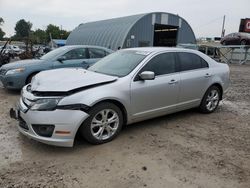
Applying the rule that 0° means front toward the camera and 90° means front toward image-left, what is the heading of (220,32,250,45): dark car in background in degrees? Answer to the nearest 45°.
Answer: approximately 90°

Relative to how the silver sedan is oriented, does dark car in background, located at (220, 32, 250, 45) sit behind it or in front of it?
behind

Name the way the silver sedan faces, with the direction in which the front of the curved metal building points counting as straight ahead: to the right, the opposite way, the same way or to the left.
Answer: to the right

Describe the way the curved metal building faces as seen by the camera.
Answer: facing the viewer and to the right of the viewer

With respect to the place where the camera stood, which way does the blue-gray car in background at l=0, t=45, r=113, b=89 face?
facing the viewer and to the left of the viewer

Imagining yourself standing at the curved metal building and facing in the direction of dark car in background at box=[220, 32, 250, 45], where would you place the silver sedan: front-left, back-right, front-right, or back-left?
back-right

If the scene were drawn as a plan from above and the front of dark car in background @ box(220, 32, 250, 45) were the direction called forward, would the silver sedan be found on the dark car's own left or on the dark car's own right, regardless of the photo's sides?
on the dark car's own left

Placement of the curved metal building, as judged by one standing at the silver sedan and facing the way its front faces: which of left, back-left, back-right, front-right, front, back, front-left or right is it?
back-right
